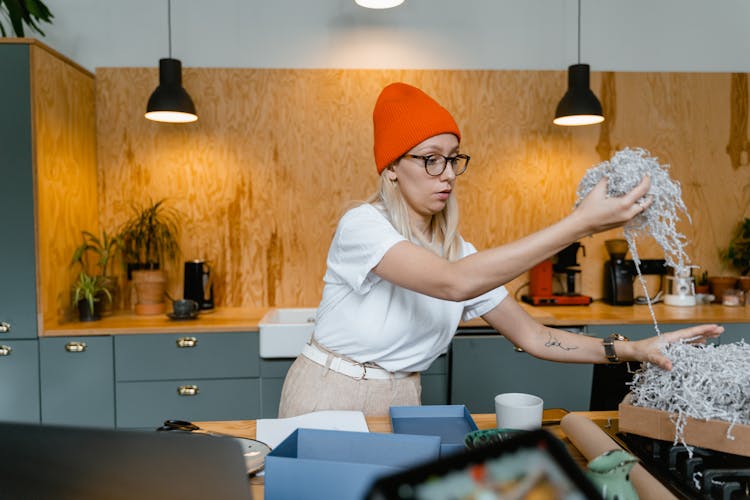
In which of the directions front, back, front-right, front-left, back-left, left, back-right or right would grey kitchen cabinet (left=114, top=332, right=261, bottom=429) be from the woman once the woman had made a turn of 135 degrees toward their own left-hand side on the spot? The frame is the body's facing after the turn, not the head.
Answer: front-left

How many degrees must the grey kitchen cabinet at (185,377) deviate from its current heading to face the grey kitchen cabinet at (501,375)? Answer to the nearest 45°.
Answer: approximately 90° to its left

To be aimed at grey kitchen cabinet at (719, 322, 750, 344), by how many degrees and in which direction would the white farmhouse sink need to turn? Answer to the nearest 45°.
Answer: approximately 90° to its left

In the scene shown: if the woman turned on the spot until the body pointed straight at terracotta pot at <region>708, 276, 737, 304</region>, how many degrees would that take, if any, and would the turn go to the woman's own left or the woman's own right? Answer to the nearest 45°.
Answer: approximately 90° to the woman's own left

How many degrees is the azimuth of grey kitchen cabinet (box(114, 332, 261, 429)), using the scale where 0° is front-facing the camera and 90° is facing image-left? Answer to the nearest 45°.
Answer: approximately 0°

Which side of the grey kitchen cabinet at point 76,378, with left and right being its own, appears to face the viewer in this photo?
front

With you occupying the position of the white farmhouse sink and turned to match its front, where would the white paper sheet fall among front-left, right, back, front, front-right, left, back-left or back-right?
front

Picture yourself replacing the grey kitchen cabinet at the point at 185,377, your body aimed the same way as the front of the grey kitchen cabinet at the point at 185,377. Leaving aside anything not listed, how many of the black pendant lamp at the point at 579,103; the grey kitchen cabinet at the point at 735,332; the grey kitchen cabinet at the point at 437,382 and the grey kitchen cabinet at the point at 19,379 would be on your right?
1

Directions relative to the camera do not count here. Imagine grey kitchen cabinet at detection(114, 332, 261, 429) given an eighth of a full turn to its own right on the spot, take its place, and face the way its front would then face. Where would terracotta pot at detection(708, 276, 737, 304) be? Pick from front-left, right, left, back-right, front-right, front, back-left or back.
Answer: back-left

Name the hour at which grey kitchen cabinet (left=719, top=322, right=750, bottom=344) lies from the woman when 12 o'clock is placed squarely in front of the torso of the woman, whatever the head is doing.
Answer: The grey kitchen cabinet is roughly at 9 o'clock from the woman.

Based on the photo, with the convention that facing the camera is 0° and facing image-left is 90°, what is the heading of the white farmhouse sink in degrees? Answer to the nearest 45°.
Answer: approximately 0°

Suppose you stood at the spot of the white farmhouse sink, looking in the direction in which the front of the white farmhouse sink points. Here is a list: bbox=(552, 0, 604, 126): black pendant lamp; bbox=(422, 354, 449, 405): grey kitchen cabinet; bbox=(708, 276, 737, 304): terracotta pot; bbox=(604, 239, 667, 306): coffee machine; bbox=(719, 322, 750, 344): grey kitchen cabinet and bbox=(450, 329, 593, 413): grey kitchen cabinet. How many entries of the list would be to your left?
6
